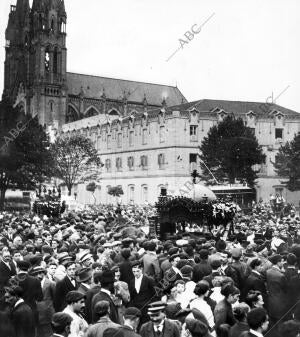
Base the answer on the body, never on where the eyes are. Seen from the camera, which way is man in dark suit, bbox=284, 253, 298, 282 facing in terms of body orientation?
away from the camera

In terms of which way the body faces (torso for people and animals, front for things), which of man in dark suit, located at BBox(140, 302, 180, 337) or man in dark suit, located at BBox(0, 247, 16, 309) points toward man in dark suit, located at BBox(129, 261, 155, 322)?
man in dark suit, located at BBox(0, 247, 16, 309)

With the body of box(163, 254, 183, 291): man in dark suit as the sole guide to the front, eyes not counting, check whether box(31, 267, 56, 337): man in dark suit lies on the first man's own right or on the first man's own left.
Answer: on the first man's own right

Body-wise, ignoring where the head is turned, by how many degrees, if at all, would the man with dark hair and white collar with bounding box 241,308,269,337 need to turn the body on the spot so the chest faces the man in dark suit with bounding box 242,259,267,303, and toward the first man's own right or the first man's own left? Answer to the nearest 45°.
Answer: approximately 45° to the first man's own left
